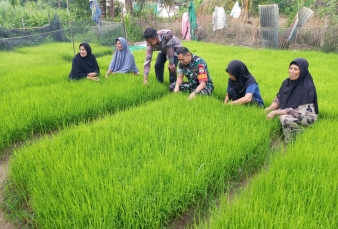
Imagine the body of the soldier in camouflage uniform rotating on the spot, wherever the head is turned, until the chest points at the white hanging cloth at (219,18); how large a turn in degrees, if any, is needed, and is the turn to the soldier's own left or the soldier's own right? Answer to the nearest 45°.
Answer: approximately 135° to the soldier's own right

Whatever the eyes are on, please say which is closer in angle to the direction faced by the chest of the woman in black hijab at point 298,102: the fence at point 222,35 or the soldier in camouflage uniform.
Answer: the soldier in camouflage uniform

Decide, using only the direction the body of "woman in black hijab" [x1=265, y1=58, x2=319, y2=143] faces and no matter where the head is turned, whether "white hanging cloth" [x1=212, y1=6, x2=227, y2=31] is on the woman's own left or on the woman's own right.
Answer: on the woman's own right

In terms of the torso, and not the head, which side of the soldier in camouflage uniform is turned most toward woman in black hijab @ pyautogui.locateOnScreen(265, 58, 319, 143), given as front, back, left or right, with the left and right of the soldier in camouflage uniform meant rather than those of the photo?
left

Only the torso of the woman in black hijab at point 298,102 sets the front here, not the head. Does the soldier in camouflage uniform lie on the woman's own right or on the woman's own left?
on the woman's own right

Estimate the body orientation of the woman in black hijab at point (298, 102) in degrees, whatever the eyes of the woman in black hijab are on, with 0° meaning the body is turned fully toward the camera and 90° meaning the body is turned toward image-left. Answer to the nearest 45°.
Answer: approximately 45°

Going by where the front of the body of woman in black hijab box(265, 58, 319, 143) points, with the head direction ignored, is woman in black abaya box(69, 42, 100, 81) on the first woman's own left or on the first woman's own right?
on the first woman's own right

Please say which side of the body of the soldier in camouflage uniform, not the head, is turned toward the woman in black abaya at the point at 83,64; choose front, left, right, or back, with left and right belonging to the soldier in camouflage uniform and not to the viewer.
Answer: right

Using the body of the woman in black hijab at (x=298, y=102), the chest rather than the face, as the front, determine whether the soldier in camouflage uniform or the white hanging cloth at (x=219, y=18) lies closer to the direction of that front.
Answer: the soldier in camouflage uniform

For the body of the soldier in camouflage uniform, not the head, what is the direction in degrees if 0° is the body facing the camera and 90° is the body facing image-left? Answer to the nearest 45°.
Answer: approximately 45°
